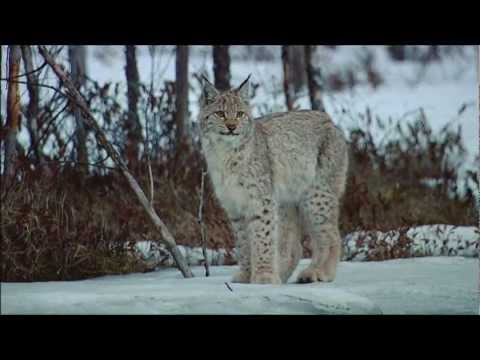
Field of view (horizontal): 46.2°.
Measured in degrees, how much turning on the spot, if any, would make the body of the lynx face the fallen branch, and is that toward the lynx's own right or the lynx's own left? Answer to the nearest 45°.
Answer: approximately 45° to the lynx's own right

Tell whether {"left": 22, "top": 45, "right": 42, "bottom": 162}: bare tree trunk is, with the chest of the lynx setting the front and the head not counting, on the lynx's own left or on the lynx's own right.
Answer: on the lynx's own right

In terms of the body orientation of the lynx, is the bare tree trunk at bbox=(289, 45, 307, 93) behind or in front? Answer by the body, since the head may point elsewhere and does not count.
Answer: behind

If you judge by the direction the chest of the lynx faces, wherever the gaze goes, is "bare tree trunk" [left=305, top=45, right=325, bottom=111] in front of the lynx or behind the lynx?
behind

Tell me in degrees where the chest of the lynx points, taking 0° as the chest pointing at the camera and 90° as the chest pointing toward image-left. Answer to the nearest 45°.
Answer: approximately 45°

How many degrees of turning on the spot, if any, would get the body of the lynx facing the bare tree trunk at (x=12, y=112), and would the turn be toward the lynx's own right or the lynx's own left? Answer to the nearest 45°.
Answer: approximately 45° to the lynx's own right

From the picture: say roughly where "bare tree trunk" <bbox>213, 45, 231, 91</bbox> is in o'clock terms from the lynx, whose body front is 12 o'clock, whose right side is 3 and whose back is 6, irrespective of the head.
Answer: The bare tree trunk is roughly at 4 o'clock from the lynx.

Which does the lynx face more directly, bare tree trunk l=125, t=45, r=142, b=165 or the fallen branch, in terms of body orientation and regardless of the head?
the fallen branch
